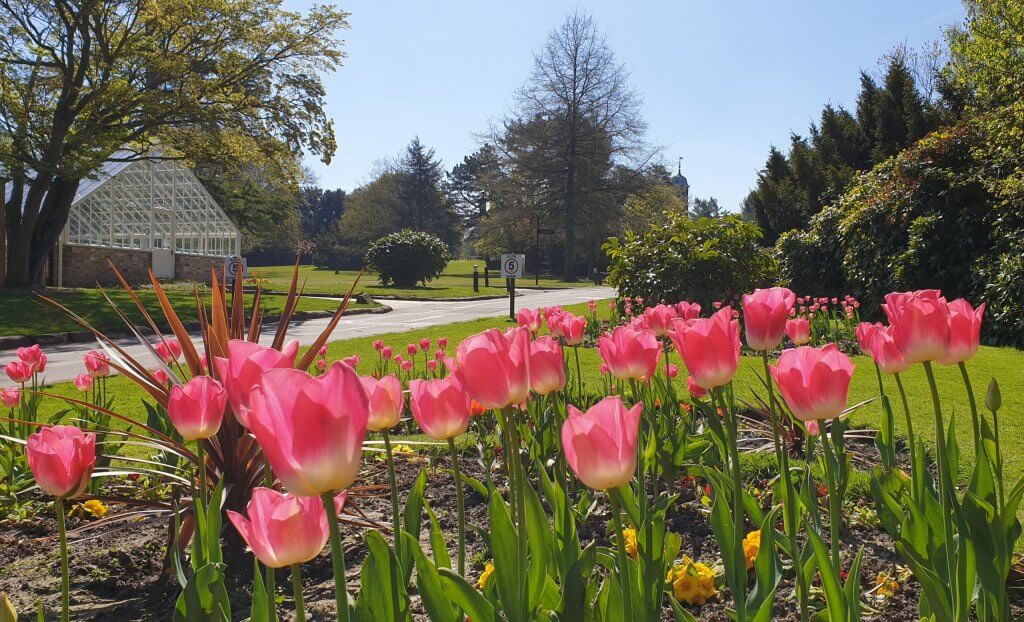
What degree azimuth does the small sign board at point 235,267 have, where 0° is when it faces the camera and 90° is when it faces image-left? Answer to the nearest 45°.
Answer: approximately 0°

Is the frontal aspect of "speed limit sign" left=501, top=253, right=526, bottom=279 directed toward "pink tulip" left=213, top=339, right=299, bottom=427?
yes

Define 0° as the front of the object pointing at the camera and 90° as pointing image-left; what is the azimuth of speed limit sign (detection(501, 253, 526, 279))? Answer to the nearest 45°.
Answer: approximately 0°

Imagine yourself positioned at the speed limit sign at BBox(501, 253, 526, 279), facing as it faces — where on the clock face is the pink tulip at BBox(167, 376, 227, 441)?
The pink tulip is roughly at 12 o'clock from the speed limit sign.

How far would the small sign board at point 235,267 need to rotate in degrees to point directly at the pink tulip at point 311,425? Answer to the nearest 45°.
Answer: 0° — it already faces it

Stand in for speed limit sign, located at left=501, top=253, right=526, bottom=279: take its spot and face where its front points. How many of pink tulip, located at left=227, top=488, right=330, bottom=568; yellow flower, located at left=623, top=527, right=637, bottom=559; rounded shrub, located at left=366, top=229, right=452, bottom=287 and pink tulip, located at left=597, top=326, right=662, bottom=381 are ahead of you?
3

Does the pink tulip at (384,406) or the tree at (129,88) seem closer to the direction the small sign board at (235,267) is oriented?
the pink tulip

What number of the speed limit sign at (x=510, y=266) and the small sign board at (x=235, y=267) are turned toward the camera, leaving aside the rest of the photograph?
2

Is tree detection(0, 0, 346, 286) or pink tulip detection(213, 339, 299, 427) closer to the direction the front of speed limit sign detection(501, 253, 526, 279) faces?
the pink tulip

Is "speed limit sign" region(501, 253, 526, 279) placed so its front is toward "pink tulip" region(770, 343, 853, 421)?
yes
